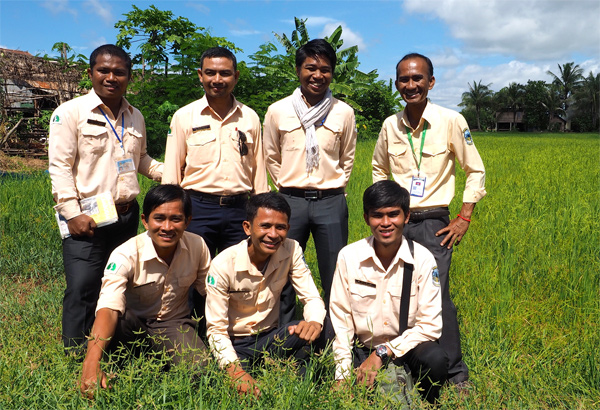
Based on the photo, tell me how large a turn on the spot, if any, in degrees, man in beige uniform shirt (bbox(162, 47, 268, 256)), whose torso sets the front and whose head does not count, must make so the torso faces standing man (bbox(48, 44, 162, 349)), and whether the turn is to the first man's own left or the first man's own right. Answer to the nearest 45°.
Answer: approximately 90° to the first man's own right

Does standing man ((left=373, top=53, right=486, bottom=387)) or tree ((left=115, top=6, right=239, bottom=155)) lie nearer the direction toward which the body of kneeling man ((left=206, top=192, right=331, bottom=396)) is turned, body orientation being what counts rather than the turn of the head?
the standing man

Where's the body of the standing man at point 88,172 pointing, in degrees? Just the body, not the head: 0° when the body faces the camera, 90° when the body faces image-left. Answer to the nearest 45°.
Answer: approximately 315°

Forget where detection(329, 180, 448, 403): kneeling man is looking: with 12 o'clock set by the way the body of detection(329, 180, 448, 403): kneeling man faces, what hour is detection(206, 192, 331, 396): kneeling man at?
detection(206, 192, 331, 396): kneeling man is roughly at 3 o'clock from detection(329, 180, 448, 403): kneeling man.

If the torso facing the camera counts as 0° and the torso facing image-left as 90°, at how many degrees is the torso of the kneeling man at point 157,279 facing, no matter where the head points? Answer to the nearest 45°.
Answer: approximately 0°

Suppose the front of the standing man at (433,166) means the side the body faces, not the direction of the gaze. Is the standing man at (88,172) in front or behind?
in front

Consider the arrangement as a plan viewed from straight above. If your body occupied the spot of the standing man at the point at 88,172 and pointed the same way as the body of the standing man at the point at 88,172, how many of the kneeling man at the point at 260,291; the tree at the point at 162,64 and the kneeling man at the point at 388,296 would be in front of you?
2
